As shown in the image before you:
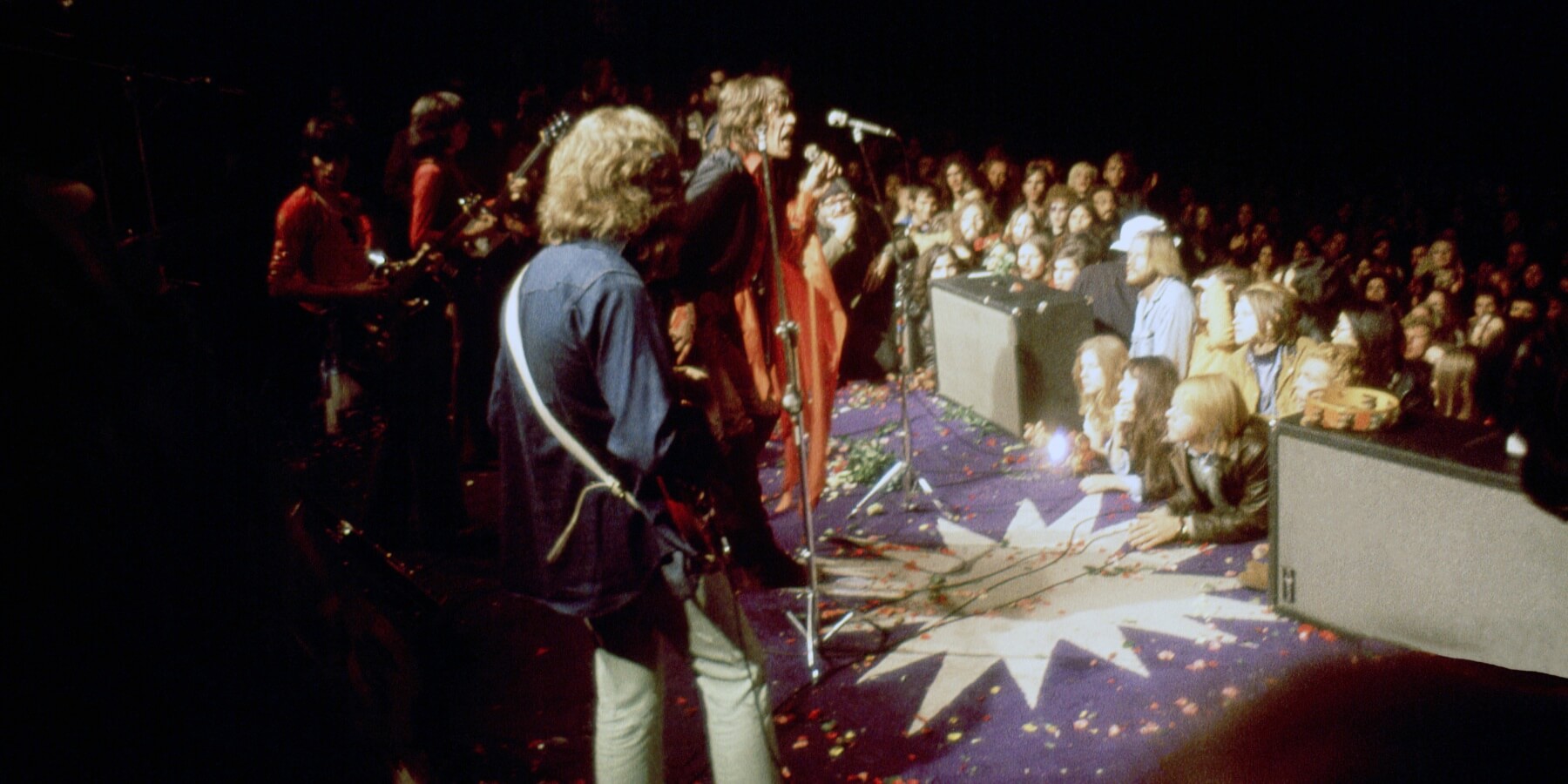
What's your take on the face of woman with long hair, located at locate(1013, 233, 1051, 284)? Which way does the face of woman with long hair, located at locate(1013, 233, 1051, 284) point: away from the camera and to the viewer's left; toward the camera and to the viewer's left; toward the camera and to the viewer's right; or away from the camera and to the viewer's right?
toward the camera and to the viewer's left

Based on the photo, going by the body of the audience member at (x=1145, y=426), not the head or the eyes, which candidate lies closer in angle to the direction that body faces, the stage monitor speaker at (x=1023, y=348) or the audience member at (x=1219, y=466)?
the stage monitor speaker

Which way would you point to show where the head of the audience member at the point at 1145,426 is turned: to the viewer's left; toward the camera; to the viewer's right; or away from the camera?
to the viewer's left

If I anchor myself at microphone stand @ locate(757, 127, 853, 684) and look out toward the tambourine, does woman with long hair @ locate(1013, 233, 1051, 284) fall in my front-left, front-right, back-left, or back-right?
front-left

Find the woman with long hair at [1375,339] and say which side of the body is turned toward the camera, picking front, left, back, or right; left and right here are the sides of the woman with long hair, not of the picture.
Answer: left

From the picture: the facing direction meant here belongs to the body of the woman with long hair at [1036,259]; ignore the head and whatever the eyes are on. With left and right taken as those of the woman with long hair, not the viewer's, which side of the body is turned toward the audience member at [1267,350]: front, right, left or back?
left

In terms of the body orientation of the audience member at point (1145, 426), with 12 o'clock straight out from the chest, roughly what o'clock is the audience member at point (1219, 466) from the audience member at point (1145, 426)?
the audience member at point (1219, 466) is roughly at 8 o'clock from the audience member at point (1145, 426).

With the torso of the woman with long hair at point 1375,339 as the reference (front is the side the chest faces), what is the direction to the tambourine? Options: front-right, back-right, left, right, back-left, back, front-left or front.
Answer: left

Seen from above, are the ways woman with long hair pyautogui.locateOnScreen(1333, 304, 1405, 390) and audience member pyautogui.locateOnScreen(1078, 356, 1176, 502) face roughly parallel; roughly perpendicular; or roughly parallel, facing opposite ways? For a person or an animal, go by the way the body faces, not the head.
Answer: roughly parallel

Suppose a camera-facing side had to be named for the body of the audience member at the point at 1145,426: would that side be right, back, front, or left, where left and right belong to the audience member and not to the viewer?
left

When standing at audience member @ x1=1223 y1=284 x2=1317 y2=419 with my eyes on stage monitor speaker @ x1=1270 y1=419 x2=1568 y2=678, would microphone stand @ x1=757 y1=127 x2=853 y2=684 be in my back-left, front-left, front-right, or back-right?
front-right

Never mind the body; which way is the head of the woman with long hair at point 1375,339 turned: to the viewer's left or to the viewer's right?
to the viewer's left

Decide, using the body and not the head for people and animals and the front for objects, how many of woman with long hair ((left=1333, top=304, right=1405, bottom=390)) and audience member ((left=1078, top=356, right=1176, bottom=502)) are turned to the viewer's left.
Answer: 2

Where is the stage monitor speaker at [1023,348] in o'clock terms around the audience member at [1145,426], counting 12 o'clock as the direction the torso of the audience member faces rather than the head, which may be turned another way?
The stage monitor speaker is roughly at 2 o'clock from the audience member.

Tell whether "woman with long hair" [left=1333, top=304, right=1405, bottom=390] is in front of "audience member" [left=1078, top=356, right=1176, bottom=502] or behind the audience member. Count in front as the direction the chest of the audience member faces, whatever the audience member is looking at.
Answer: behind

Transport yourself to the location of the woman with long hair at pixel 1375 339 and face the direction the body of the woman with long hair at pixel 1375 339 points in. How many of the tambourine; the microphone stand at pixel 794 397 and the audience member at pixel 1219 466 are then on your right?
0
